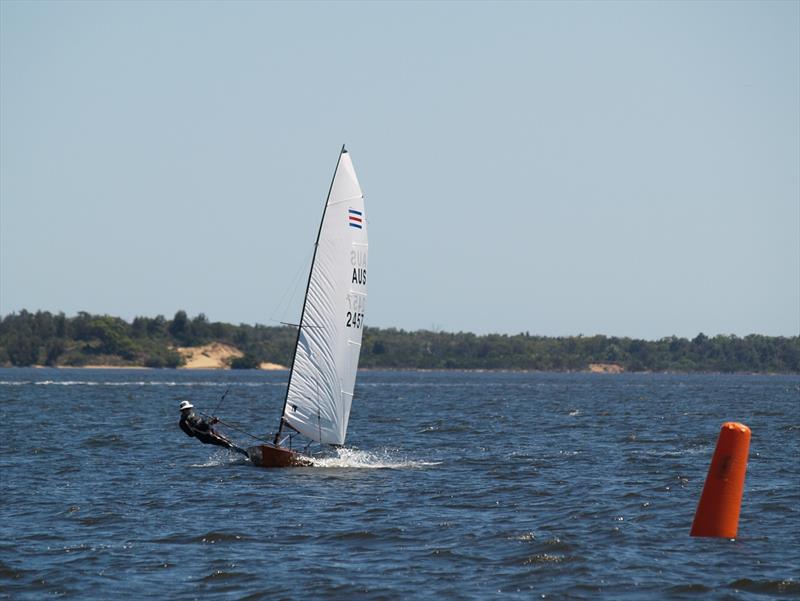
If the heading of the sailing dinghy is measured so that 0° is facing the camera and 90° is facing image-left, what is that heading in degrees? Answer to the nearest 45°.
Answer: approximately 45°

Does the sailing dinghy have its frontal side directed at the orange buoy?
no

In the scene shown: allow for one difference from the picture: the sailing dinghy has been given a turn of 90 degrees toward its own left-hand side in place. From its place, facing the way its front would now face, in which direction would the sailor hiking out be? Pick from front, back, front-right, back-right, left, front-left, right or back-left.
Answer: back-right
